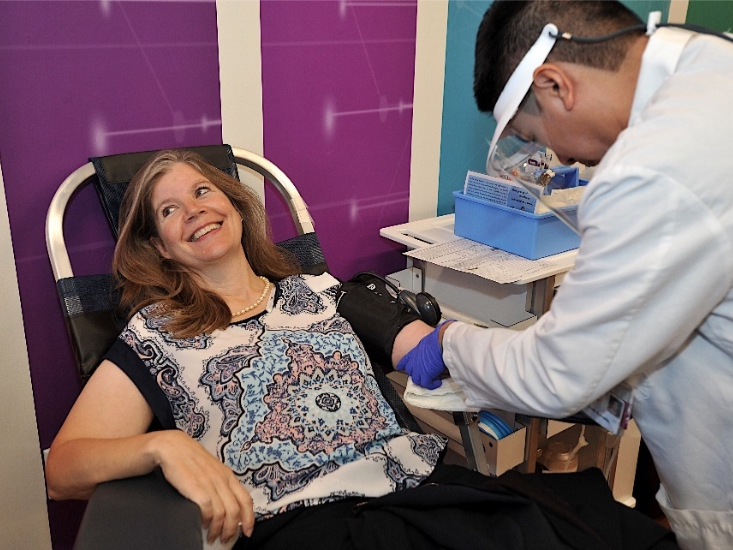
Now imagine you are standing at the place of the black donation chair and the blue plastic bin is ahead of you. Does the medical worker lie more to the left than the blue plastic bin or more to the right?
right

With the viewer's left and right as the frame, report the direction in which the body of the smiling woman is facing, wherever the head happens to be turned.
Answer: facing the viewer and to the right of the viewer

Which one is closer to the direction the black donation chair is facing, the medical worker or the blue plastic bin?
the medical worker

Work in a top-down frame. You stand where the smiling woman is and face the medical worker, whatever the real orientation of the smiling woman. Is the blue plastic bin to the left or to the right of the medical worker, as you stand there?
left

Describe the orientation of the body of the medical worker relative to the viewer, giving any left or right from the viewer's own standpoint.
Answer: facing to the left of the viewer

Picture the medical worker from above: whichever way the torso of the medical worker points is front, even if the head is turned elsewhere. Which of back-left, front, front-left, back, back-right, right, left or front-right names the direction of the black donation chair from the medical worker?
front

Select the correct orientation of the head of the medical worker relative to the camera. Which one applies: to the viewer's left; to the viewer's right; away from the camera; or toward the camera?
to the viewer's left

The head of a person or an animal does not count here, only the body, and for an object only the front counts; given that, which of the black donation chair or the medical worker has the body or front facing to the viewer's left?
the medical worker

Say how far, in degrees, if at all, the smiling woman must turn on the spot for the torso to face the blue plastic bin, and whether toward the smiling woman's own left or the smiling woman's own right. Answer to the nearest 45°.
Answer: approximately 45° to the smiling woman's own left

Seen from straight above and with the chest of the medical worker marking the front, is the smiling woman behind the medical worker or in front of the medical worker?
in front

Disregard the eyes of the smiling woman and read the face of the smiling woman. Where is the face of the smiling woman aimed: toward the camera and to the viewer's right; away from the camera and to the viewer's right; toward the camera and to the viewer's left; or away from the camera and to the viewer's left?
toward the camera and to the viewer's right

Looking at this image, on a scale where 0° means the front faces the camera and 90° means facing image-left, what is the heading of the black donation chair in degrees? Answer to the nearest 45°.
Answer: approximately 315°

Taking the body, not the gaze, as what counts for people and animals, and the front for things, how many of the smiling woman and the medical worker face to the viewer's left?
1

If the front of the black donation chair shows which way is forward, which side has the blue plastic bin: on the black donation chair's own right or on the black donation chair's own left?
on the black donation chair's own left
